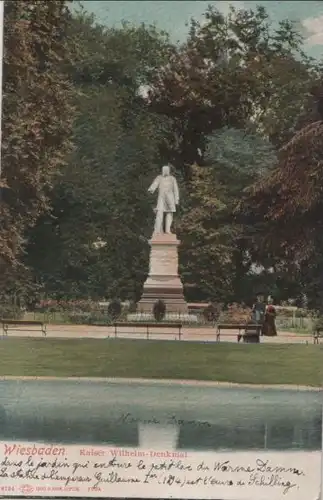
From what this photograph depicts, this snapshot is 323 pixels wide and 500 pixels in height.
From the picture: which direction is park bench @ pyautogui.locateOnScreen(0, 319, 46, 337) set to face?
toward the camera

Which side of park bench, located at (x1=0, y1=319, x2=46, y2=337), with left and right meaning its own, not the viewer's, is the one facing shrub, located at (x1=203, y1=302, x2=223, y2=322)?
left

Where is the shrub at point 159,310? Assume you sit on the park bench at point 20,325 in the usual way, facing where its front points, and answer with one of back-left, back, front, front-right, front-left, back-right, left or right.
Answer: left

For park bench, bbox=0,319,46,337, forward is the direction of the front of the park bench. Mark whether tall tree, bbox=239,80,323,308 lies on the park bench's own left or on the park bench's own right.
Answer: on the park bench's own left

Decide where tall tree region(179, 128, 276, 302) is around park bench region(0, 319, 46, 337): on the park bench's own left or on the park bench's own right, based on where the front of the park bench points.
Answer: on the park bench's own left

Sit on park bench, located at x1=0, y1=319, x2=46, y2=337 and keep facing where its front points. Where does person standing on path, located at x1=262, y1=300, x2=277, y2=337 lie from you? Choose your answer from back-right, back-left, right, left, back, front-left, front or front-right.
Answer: left

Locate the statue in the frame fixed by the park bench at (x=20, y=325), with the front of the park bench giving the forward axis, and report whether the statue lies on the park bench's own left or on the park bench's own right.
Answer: on the park bench's own left
